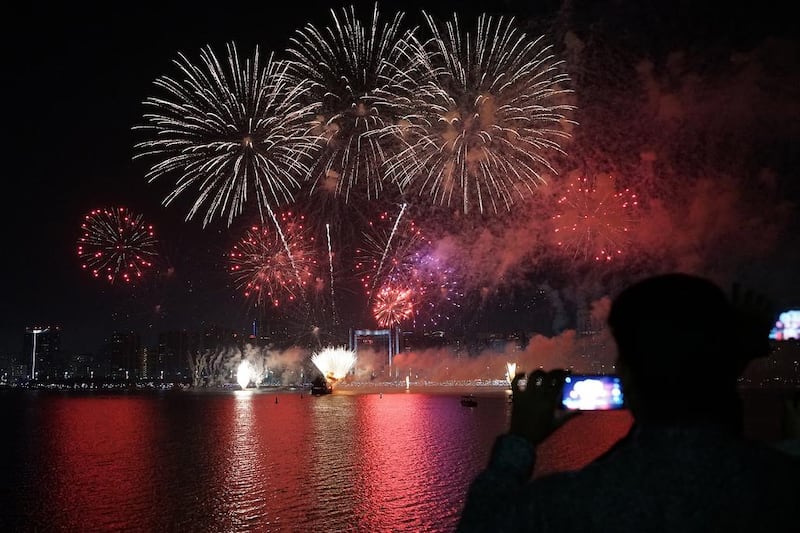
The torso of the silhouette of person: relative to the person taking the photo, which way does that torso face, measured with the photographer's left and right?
facing away from the viewer and to the left of the viewer
